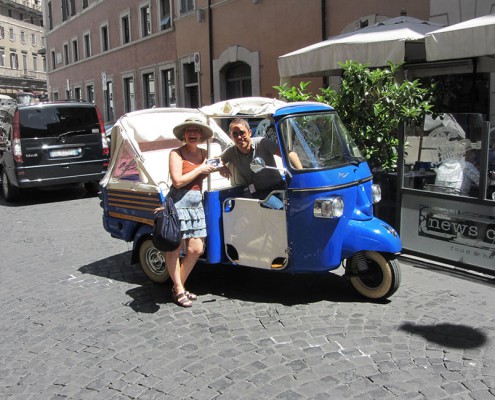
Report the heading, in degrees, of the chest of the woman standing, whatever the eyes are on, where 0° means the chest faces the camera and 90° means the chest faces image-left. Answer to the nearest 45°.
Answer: approximately 315°

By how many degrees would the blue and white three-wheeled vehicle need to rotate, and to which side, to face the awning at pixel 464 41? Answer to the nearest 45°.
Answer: approximately 90° to its left

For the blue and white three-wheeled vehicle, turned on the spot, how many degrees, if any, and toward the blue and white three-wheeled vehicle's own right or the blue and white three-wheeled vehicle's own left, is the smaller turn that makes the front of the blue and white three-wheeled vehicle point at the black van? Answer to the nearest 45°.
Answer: approximately 180°

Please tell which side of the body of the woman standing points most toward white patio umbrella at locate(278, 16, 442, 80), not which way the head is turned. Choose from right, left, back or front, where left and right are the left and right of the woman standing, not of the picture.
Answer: left

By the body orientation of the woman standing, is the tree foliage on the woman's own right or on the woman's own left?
on the woman's own left

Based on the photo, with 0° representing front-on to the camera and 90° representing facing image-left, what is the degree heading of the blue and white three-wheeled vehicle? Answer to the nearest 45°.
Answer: approximately 315°

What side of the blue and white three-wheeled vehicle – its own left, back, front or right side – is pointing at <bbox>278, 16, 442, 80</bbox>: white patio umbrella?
left

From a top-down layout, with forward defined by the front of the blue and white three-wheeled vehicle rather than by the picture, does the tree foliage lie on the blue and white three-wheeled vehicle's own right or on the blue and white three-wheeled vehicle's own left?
on the blue and white three-wheeled vehicle's own left
